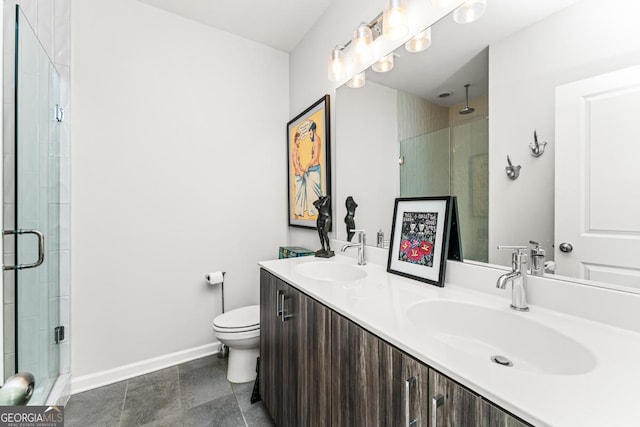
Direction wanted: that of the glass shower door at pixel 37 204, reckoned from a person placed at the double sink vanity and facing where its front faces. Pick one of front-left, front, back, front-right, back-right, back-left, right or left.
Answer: front-right

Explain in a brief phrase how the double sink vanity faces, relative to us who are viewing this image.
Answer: facing the viewer and to the left of the viewer

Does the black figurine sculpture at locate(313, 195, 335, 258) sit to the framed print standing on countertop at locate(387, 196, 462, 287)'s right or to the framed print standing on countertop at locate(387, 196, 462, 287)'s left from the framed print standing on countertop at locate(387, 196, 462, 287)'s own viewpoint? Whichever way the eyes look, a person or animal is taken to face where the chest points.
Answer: on its right

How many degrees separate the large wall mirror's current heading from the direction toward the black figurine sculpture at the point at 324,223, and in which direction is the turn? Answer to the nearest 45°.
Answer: approximately 45° to its right

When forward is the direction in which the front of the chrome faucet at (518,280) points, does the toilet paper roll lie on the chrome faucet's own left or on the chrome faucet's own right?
on the chrome faucet's own right
